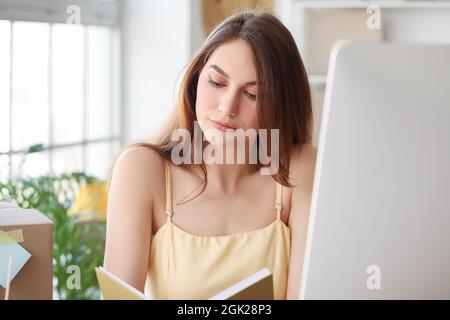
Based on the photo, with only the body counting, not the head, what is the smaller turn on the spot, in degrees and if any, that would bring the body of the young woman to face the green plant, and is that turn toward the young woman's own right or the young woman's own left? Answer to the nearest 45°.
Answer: approximately 180°

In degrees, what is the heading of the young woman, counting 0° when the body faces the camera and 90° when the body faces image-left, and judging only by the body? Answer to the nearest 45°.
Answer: approximately 0°
